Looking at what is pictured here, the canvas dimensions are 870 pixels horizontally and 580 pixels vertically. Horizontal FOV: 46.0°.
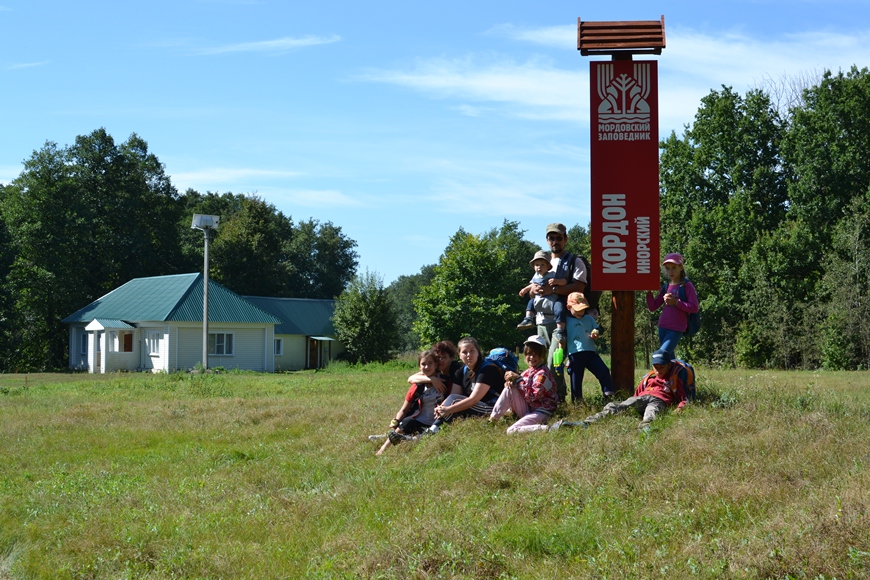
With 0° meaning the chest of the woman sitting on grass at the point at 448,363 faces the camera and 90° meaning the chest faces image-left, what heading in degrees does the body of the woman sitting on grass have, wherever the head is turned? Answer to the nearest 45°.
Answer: approximately 45°

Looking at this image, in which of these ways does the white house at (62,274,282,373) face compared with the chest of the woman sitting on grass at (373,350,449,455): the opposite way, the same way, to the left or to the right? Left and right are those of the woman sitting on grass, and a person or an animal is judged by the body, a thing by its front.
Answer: the same way

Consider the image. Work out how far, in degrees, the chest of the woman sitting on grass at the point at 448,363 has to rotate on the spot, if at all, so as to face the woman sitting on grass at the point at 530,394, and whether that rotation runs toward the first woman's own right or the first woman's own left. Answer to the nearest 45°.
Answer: approximately 90° to the first woman's own left

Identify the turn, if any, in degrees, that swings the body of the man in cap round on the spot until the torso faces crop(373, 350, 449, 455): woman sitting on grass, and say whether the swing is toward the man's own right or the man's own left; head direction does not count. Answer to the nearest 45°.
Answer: approximately 45° to the man's own right

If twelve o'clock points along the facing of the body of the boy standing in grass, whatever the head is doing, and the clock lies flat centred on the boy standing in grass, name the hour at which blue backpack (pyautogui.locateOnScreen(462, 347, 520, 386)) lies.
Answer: The blue backpack is roughly at 3 o'clock from the boy standing in grass.

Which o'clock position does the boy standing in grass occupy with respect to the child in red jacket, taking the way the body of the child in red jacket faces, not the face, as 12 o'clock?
The boy standing in grass is roughly at 3 o'clock from the child in red jacket.

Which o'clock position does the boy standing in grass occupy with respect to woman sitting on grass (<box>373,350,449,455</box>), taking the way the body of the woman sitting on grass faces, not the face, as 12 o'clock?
The boy standing in grass is roughly at 8 o'clock from the woman sitting on grass.

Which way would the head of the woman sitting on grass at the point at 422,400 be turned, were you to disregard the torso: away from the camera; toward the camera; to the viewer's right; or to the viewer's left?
toward the camera

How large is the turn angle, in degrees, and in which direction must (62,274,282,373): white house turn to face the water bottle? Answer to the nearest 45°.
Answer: approximately 45° to its left

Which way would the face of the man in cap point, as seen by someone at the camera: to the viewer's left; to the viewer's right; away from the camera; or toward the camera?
toward the camera

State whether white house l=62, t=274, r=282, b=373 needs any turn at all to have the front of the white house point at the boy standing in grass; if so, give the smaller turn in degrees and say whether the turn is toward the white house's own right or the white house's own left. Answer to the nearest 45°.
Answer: approximately 45° to the white house's own left

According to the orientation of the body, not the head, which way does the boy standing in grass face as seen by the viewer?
toward the camera

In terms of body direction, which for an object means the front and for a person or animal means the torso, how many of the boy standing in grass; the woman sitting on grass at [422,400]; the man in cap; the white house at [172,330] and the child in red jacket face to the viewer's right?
0

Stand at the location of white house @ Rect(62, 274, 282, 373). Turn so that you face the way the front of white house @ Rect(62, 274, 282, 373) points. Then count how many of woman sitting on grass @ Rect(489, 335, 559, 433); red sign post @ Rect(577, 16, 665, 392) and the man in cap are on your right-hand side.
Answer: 0

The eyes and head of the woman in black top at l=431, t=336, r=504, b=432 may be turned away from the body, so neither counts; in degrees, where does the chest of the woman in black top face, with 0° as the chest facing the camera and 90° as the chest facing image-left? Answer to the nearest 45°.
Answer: approximately 45°

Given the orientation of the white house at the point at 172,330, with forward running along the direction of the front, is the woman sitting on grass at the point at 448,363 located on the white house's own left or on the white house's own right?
on the white house's own left
